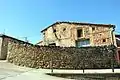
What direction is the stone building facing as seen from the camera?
toward the camera

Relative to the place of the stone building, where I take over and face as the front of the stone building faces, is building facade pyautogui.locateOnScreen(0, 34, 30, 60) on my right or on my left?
on my right

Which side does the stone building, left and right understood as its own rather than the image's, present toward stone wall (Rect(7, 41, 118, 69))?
front

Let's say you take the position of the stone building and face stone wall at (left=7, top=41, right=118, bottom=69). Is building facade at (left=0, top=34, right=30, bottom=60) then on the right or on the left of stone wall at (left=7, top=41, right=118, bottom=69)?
right

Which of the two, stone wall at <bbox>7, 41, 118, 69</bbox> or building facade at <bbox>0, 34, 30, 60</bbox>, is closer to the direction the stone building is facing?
the stone wall
